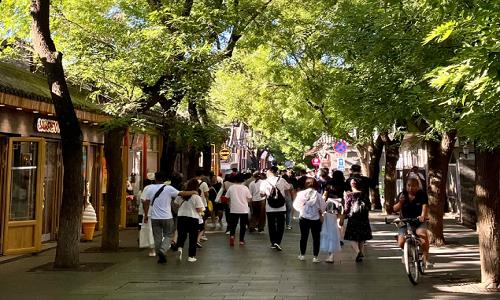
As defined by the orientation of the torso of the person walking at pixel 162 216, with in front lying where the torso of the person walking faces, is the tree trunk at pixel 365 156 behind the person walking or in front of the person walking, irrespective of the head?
in front

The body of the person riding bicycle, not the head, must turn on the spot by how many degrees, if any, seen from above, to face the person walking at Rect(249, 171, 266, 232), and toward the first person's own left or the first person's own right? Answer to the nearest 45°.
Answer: approximately 135° to the first person's own right

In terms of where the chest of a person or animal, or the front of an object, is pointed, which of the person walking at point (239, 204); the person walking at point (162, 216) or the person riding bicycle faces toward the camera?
the person riding bicycle

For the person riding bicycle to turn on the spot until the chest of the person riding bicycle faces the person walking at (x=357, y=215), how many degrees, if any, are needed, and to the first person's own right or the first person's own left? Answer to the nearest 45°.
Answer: approximately 135° to the first person's own right

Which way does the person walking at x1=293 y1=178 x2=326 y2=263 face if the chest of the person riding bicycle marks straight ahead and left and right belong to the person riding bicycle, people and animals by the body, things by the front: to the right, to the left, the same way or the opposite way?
the opposite way

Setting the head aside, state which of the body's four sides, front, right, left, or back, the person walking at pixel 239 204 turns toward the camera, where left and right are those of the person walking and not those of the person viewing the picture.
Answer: back

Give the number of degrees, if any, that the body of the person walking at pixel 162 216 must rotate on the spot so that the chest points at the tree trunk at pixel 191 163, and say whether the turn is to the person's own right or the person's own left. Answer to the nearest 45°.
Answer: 0° — they already face it

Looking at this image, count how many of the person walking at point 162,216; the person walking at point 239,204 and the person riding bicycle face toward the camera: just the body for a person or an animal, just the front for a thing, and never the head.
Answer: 1

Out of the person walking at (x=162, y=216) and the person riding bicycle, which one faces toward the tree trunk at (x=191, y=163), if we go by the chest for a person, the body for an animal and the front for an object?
the person walking

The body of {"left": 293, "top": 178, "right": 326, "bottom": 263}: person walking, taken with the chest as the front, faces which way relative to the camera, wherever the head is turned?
away from the camera

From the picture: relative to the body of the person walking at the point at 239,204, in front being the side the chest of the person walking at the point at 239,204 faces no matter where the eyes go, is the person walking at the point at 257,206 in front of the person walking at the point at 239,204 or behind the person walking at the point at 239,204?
in front

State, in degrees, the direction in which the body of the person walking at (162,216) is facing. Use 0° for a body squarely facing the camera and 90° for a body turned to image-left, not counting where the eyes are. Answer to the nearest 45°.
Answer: approximately 180°

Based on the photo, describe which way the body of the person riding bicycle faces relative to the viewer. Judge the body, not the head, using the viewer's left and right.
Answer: facing the viewer

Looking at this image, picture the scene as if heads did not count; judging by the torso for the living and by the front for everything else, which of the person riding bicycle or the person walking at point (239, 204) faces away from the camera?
the person walking

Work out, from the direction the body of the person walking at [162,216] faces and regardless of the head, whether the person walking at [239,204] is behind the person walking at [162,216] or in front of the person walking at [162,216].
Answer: in front

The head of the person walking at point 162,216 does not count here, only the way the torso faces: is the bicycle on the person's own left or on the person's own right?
on the person's own right

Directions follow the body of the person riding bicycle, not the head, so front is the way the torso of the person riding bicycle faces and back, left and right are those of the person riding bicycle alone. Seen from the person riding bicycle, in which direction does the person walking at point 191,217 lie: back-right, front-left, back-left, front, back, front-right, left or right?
right

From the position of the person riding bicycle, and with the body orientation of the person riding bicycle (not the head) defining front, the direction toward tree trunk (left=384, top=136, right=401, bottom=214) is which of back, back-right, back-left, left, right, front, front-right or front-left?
back
